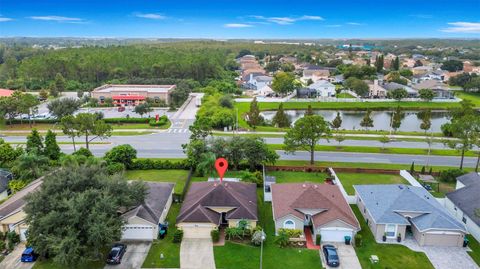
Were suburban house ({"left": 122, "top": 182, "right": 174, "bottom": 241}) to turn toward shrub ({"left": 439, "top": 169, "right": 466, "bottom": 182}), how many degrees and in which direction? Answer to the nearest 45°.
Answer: approximately 90° to its left

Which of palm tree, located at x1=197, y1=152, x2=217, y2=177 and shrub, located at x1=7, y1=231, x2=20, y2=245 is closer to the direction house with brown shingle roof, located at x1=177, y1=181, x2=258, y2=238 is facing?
the shrub

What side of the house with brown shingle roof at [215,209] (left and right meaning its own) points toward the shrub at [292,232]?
left

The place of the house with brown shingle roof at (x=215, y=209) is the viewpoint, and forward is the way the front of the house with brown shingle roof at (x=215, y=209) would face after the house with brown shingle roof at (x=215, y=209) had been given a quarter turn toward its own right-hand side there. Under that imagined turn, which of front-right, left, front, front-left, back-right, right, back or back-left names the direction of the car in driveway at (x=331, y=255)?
back-left

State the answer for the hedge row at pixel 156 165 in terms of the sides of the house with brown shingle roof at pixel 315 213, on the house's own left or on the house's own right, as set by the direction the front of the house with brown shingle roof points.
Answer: on the house's own right

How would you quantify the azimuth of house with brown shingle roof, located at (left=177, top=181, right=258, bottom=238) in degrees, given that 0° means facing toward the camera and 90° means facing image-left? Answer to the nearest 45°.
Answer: approximately 0°

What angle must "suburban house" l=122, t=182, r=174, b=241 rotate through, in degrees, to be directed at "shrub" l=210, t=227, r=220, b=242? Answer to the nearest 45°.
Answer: approximately 90° to its left

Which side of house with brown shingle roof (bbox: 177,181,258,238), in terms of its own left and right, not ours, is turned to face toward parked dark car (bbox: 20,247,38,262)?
right

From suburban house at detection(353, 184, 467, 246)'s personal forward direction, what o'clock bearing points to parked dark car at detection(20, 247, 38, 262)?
The parked dark car is roughly at 2 o'clock from the suburban house.

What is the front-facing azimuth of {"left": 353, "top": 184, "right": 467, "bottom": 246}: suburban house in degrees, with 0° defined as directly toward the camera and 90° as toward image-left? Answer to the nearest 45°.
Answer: approximately 0°

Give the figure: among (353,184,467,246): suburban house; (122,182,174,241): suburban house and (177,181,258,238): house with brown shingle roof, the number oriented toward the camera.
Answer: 3
